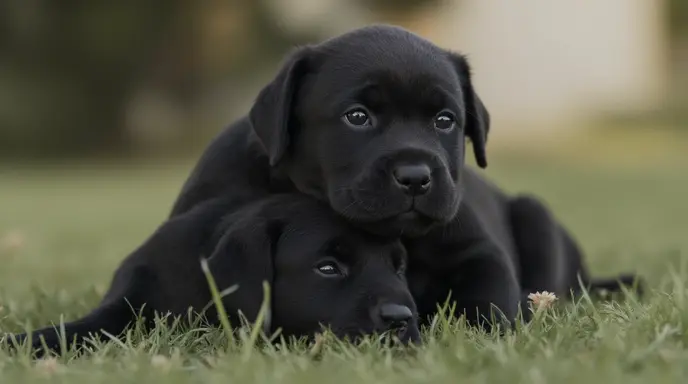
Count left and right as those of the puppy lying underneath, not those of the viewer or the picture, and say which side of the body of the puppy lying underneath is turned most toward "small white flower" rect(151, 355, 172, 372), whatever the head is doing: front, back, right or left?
right

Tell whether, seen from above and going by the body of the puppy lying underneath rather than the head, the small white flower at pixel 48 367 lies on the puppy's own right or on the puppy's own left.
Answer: on the puppy's own right

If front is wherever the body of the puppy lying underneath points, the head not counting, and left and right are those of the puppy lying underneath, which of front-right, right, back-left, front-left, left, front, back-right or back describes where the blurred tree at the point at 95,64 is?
back-left

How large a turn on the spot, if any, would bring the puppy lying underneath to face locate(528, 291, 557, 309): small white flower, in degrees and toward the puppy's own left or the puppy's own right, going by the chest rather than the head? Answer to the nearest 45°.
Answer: approximately 45° to the puppy's own left

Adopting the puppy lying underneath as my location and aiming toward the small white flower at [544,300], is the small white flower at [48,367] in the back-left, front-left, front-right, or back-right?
back-right

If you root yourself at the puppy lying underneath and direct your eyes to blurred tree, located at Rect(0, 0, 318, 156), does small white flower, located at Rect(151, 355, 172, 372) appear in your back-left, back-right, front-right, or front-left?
back-left
